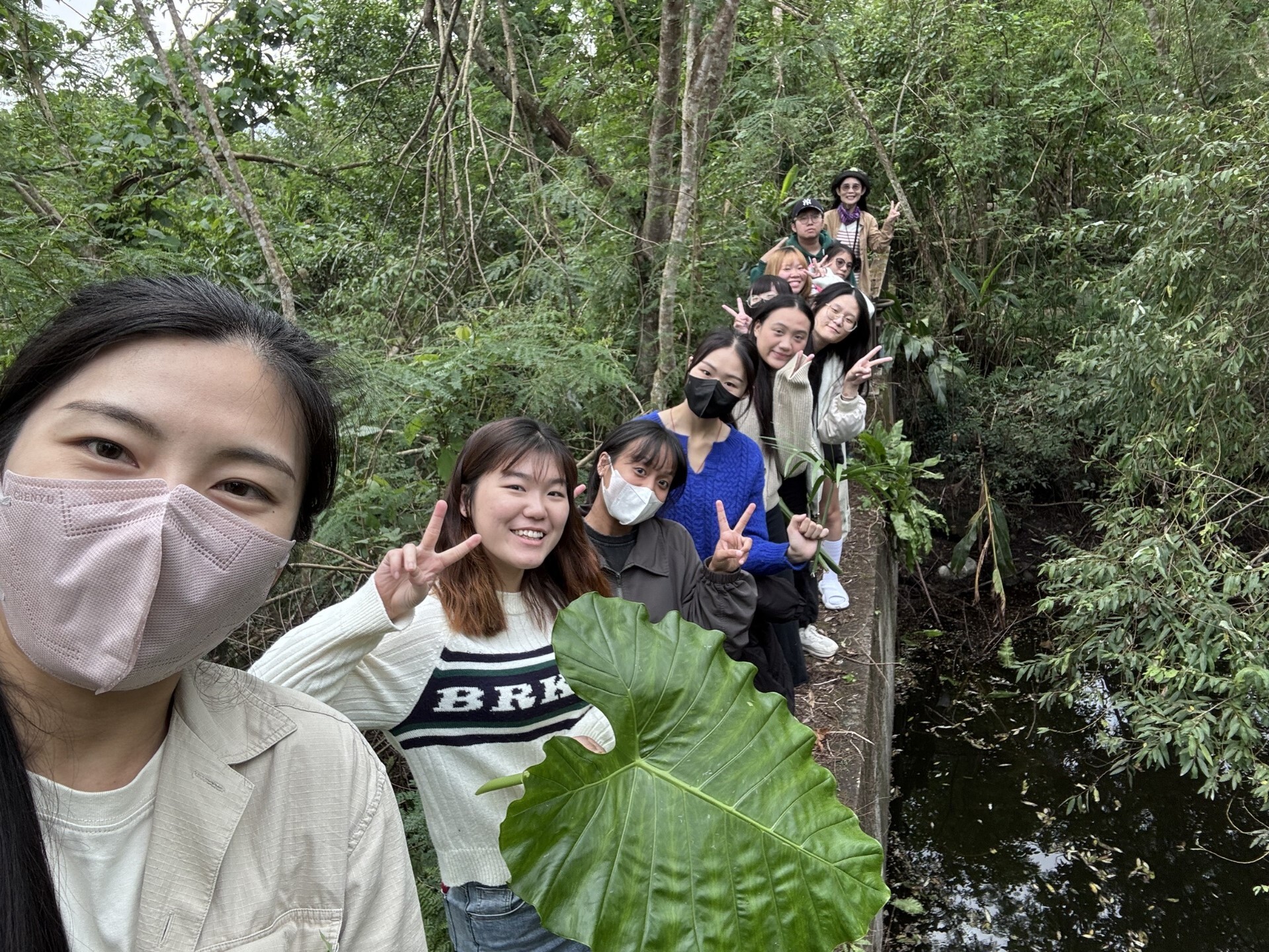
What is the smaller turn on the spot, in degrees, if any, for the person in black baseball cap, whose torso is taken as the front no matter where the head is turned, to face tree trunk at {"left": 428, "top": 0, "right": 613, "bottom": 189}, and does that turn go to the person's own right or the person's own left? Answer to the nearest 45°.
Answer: approximately 90° to the person's own right

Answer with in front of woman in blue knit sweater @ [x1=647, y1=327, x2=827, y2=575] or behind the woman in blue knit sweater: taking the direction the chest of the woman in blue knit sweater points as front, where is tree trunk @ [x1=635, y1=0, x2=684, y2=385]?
behind

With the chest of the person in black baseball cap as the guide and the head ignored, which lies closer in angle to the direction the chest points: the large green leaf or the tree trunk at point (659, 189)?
the large green leaf

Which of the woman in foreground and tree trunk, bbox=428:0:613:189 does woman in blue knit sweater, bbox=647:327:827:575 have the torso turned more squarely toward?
the woman in foreground

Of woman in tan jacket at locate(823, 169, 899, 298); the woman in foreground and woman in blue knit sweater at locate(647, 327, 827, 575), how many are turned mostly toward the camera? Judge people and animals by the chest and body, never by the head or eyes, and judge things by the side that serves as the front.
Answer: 3

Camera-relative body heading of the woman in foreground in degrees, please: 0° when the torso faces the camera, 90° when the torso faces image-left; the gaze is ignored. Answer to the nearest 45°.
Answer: approximately 0°
